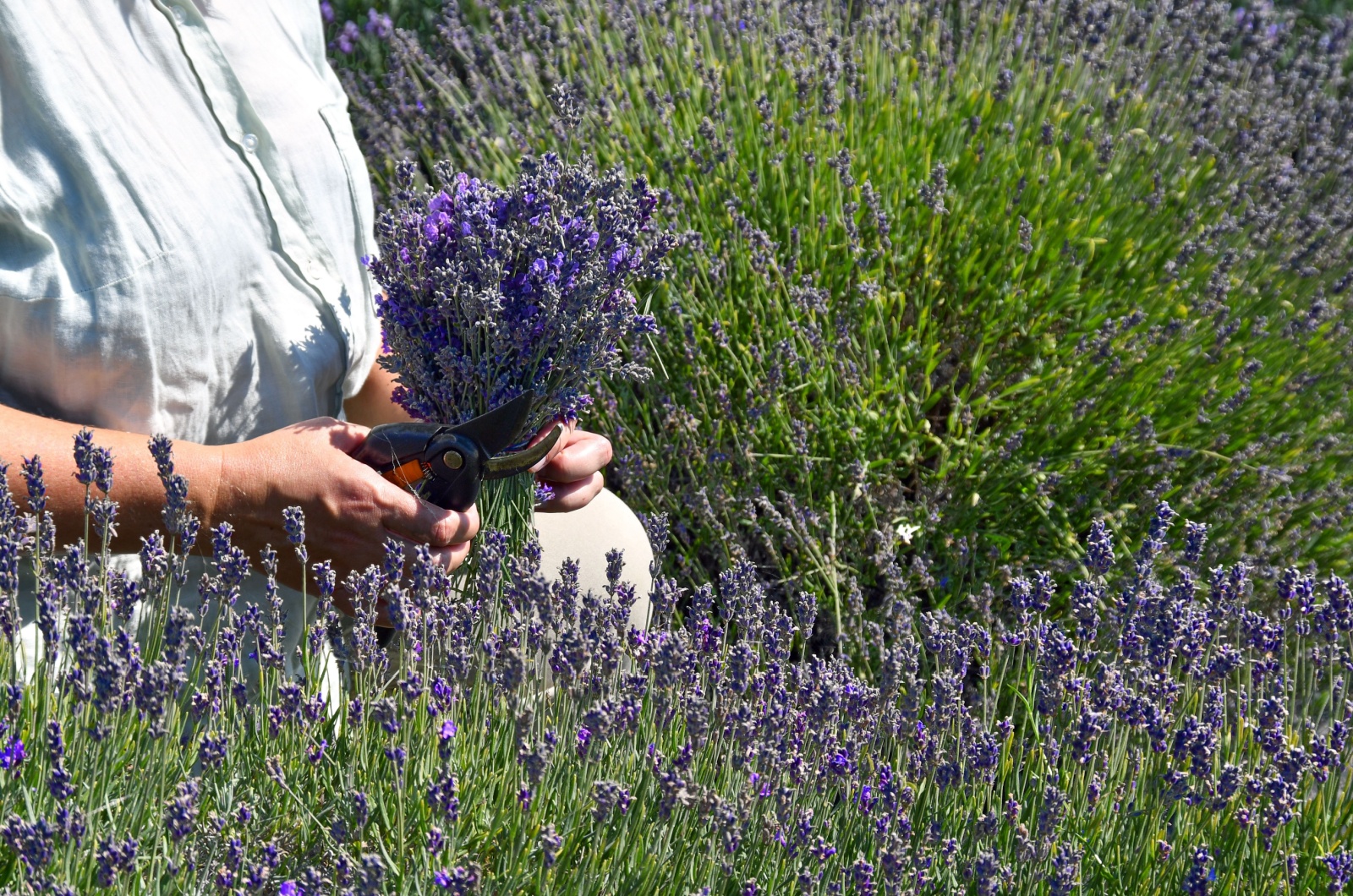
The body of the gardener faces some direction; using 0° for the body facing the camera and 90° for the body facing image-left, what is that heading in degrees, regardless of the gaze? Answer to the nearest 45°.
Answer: approximately 315°

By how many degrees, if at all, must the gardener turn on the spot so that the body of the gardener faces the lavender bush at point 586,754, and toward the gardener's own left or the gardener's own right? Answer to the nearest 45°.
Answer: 0° — they already face it
